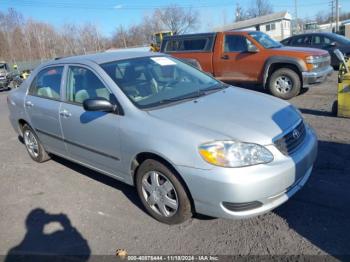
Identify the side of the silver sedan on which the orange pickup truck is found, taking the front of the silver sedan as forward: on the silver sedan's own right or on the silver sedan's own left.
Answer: on the silver sedan's own left

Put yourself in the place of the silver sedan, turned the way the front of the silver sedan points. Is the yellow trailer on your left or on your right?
on your left

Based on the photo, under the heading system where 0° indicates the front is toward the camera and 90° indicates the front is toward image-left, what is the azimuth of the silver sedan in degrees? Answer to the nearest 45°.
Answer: approximately 315°
